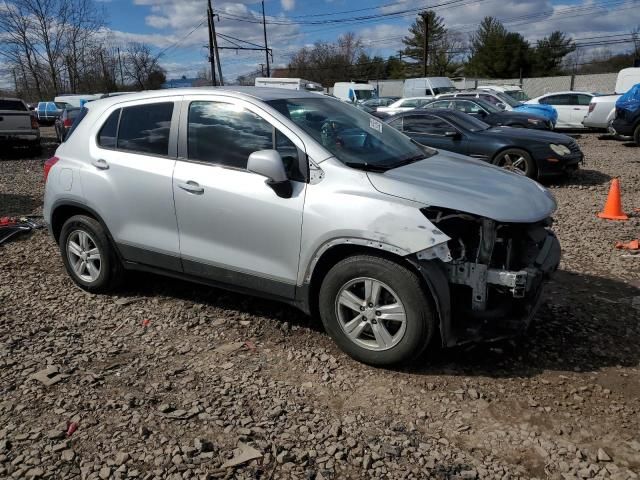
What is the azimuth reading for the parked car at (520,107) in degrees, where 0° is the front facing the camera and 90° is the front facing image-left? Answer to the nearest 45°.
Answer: approximately 315°

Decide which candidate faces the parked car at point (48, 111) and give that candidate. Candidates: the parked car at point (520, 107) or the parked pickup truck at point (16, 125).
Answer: the parked pickup truck at point (16, 125)

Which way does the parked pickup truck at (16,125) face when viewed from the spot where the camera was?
facing away from the viewer

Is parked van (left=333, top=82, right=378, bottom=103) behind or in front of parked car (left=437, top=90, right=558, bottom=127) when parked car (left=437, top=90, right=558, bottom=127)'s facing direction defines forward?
behind

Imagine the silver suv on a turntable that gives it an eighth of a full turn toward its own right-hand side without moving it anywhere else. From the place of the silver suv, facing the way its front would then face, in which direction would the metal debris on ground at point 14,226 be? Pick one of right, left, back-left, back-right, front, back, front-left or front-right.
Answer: back-right

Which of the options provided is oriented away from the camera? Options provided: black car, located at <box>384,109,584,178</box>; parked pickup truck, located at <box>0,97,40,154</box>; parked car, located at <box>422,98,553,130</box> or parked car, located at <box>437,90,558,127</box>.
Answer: parked pickup truck, located at <box>0,97,40,154</box>

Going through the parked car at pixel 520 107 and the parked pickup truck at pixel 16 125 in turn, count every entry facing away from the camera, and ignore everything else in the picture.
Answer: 1

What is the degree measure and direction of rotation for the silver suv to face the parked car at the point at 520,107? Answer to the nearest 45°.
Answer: approximately 90° to its left

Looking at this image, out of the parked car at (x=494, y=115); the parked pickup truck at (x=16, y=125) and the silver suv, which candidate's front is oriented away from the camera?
the parked pickup truck at (x=16, y=125)

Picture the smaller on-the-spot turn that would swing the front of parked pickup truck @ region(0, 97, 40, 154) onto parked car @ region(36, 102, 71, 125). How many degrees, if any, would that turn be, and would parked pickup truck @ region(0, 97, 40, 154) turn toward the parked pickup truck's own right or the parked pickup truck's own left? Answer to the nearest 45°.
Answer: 0° — it already faces it

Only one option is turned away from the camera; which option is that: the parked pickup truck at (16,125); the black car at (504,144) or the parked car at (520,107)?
the parked pickup truck at (16,125)

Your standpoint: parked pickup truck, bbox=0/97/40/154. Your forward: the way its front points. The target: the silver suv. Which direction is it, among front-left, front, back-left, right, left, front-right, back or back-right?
back

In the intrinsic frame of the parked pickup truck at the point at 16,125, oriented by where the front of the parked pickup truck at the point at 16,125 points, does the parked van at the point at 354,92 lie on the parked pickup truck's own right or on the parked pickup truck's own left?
on the parked pickup truck's own right

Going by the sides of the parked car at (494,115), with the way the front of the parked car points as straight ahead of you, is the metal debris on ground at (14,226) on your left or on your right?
on your right
